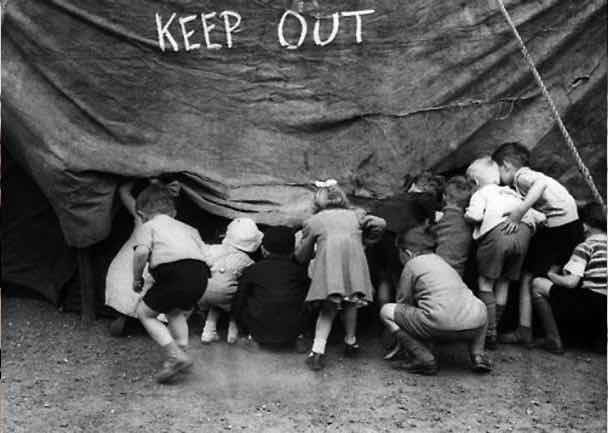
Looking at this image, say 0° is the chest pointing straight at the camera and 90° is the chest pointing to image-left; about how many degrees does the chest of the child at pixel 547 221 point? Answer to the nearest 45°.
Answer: approximately 90°

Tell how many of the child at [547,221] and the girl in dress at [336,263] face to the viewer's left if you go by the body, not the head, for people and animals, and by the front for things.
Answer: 1

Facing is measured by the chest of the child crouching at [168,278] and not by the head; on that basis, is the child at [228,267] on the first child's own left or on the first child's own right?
on the first child's own right

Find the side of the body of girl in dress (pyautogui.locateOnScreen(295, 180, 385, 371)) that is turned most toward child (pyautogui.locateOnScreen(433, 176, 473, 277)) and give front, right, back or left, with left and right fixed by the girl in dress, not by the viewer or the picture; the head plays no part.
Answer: right

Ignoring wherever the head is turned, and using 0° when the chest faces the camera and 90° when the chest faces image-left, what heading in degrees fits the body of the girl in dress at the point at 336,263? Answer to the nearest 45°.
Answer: approximately 180°

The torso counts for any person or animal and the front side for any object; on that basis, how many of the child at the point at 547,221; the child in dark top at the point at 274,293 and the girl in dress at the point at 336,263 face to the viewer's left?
1

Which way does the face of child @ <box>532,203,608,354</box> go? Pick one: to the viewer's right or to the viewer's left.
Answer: to the viewer's left

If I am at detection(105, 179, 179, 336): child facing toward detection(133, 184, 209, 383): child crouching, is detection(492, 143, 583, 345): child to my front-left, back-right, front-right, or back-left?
front-left

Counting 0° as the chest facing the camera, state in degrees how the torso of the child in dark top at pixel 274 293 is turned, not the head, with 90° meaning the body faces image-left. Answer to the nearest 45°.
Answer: approximately 180°

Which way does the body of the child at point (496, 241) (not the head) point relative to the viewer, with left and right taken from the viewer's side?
facing away from the viewer and to the left of the viewer

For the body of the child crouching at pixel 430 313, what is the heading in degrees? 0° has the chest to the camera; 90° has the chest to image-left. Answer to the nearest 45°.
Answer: approximately 135°

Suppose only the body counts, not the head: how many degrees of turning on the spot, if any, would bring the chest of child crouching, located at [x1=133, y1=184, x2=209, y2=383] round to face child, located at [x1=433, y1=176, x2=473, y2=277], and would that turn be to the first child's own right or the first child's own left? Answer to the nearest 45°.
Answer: approximately 135° to the first child's own right

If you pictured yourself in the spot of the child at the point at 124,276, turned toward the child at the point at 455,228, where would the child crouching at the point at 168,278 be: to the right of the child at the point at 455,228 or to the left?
right

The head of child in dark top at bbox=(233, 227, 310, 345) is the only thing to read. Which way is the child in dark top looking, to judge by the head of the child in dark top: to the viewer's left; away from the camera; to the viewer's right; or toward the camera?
away from the camera

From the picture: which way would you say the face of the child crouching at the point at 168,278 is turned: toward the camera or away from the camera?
away from the camera
